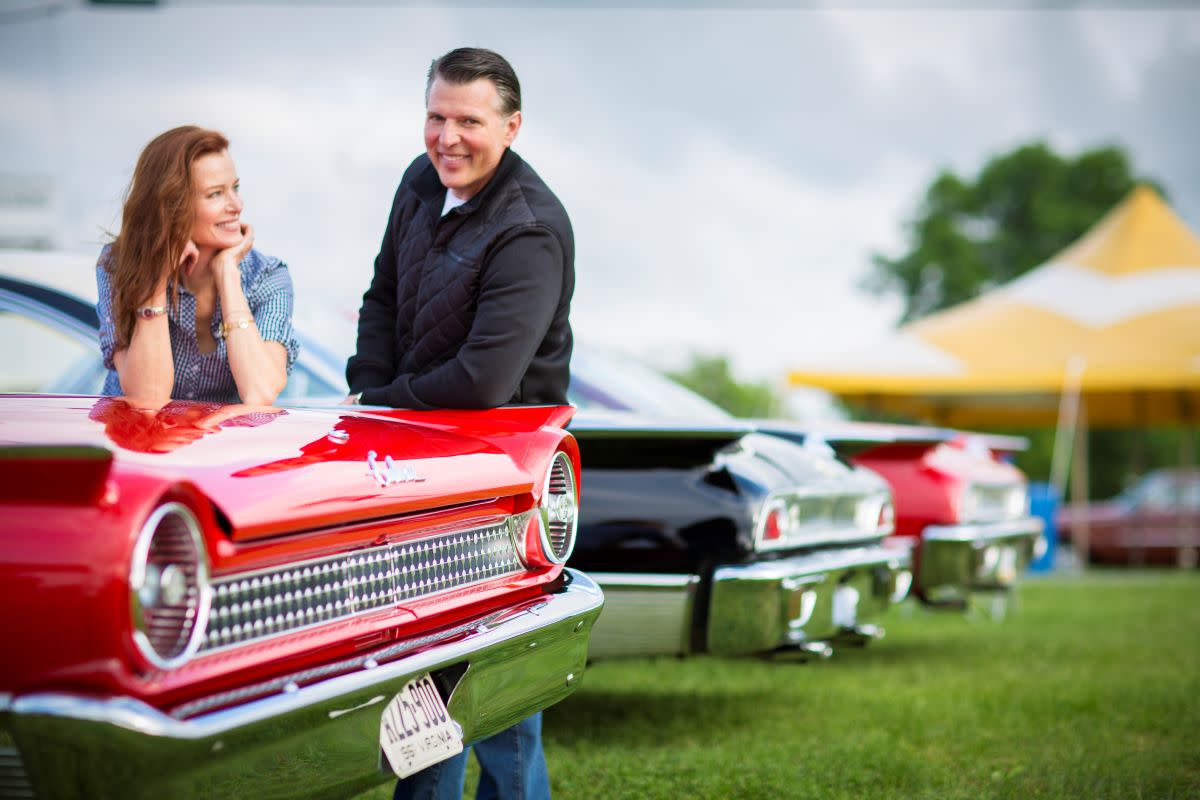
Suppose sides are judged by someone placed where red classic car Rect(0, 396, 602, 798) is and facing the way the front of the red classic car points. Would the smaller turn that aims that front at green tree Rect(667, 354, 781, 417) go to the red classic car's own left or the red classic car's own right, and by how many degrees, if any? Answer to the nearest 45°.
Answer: approximately 45° to the red classic car's own right

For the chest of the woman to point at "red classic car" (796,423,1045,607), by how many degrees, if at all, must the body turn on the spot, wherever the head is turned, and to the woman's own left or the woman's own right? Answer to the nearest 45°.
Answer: approximately 135° to the woman's own left

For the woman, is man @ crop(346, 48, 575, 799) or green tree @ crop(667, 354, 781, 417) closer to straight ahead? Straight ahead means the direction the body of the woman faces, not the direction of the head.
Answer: the man

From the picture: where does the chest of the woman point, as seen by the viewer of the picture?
toward the camera

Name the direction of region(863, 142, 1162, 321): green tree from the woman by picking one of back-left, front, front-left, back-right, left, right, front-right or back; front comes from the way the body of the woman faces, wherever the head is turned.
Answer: back-left

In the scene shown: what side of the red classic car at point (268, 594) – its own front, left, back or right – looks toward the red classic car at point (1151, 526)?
right

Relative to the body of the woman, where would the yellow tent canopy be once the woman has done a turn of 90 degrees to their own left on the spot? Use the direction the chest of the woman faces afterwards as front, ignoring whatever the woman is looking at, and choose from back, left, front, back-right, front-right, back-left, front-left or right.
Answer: front-left
